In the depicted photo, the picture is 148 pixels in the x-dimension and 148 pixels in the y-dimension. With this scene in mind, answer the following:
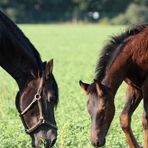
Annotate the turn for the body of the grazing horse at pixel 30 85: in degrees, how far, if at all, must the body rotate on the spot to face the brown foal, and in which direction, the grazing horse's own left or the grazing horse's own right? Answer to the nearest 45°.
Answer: approximately 45° to the grazing horse's own left
